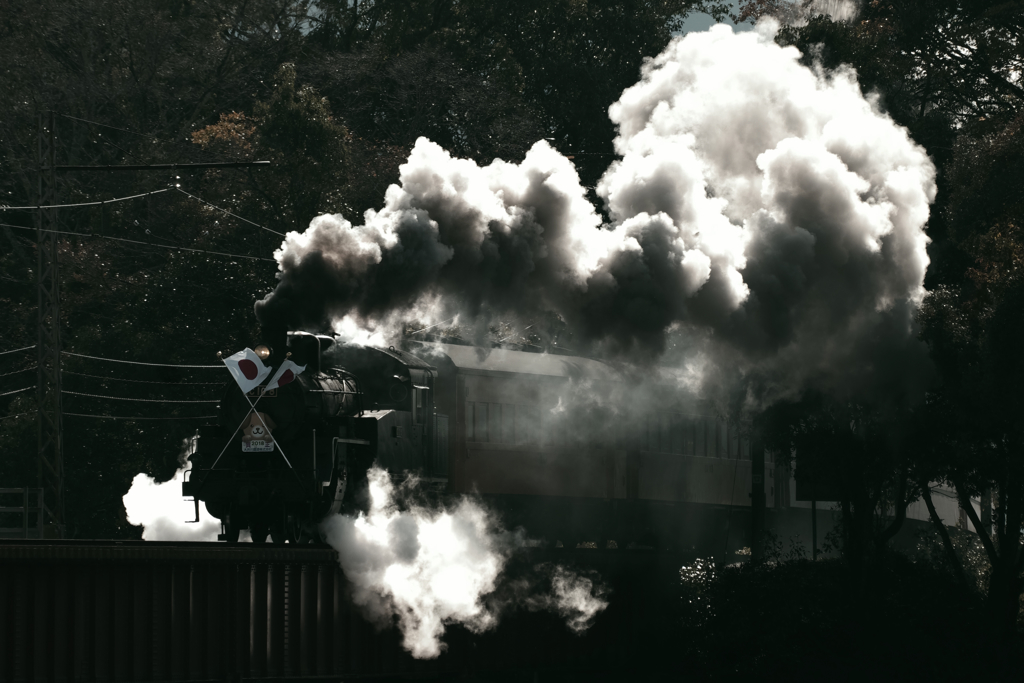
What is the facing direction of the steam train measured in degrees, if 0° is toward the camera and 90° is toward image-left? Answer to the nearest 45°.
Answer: approximately 45°
